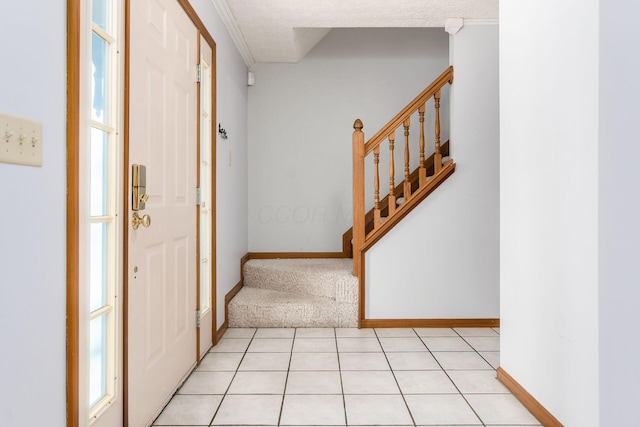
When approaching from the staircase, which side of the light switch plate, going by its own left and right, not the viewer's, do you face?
left

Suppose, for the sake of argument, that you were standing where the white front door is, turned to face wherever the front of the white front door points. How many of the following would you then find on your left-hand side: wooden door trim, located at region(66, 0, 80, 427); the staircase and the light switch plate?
1

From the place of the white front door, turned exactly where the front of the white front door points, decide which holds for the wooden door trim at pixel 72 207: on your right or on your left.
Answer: on your right

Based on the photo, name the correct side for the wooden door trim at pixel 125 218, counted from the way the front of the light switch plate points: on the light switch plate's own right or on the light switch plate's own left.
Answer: on the light switch plate's own left

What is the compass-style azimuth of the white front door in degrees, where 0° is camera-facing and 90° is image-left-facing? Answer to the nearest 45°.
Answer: approximately 315°

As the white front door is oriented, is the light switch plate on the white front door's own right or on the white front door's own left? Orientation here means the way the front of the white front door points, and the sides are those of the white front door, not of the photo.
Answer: on the white front door's own right

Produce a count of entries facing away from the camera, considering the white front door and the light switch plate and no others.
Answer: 0

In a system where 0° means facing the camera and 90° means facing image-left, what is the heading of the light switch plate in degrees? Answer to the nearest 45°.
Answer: approximately 315°
